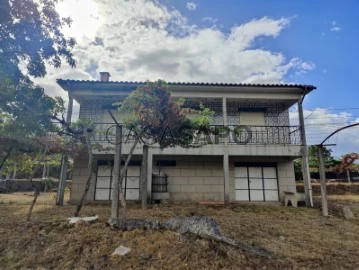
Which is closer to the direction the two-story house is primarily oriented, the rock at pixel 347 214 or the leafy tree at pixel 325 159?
the rock

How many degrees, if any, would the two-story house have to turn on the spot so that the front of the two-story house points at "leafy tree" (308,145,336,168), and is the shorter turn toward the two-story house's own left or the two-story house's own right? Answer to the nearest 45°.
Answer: approximately 135° to the two-story house's own left

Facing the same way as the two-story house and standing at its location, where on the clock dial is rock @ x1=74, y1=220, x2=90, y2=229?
The rock is roughly at 1 o'clock from the two-story house.

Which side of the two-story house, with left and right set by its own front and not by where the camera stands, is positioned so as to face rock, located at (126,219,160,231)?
front

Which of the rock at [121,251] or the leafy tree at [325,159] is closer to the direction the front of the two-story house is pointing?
the rock

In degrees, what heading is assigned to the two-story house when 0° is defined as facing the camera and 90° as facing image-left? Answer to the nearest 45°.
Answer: approximately 0°

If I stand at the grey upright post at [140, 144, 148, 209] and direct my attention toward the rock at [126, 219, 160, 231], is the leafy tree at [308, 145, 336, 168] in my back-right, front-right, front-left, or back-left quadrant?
back-left

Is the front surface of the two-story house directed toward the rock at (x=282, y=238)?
yes

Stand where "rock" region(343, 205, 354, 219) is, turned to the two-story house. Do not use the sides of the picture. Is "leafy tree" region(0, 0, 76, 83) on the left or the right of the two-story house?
left

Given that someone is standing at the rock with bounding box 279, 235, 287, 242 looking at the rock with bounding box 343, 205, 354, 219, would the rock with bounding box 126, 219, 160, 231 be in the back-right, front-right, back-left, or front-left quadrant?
back-left

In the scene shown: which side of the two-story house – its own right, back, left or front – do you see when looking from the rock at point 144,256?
front
